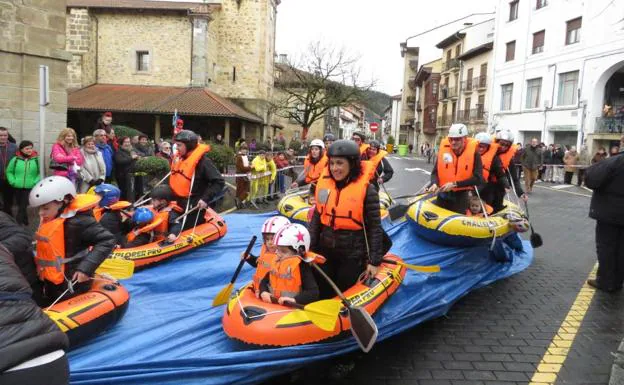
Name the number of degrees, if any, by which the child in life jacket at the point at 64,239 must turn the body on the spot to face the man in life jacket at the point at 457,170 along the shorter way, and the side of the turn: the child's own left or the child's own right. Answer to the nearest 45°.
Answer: approximately 135° to the child's own left

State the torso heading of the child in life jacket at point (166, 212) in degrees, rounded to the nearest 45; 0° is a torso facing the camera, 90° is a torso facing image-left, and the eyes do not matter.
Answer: approximately 45°

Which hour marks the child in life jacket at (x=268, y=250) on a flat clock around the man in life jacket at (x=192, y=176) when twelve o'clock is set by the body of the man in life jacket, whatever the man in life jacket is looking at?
The child in life jacket is roughly at 10 o'clock from the man in life jacket.

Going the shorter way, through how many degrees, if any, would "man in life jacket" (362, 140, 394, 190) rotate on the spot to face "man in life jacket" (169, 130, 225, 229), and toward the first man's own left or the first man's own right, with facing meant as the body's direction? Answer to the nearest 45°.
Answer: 0° — they already face them

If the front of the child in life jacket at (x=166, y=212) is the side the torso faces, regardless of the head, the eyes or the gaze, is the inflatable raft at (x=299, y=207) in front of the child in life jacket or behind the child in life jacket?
behind

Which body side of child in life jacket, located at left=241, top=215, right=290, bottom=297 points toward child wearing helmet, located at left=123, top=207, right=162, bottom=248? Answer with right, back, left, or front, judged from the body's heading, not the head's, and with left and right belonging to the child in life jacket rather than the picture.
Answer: right
